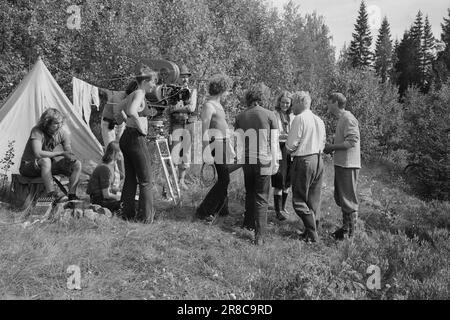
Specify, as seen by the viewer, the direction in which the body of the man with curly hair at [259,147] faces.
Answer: away from the camera

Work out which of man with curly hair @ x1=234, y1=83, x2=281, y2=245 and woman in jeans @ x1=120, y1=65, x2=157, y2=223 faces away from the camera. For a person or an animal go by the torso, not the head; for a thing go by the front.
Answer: the man with curly hair

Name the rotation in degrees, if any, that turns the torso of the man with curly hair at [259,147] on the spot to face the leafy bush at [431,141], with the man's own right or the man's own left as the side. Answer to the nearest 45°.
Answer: approximately 45° to the man's own right

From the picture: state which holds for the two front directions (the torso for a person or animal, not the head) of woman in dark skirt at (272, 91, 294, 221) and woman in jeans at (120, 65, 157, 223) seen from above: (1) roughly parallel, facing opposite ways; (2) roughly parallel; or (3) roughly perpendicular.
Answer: roughly perpendicular

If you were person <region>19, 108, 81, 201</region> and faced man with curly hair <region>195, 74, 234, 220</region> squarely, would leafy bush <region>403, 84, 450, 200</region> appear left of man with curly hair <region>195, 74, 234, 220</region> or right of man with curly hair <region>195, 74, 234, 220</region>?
left

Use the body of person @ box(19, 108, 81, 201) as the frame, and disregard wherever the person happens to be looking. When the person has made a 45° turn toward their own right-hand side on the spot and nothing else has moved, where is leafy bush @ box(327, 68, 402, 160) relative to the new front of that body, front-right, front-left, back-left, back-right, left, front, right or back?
back-left

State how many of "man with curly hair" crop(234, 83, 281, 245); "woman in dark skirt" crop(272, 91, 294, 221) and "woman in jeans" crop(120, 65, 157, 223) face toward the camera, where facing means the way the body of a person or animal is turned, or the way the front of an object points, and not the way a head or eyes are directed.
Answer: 1
